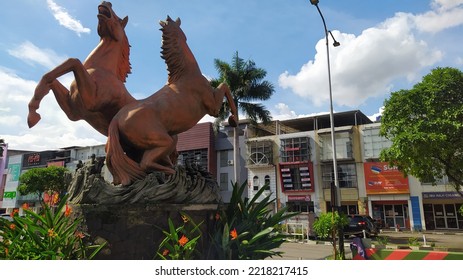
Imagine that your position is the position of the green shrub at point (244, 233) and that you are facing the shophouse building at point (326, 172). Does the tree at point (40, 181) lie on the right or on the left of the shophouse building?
left

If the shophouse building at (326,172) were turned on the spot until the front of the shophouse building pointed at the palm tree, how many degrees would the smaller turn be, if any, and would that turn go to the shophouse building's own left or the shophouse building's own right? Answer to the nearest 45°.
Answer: approximately 45° to the shophouse building's own right

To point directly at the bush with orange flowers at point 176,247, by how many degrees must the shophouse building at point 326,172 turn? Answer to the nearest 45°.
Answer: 0° — it already faces it

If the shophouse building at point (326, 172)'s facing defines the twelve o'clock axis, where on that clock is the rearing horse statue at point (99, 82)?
The rearing horse statue is roughly at 1 o'clock from the shophouse building.

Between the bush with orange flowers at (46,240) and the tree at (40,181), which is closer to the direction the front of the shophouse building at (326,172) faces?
the bush with orange flowers

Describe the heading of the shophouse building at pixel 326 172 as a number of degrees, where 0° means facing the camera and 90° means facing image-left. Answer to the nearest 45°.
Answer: approximately 0°

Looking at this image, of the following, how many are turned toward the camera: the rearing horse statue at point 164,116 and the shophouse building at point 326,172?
1
